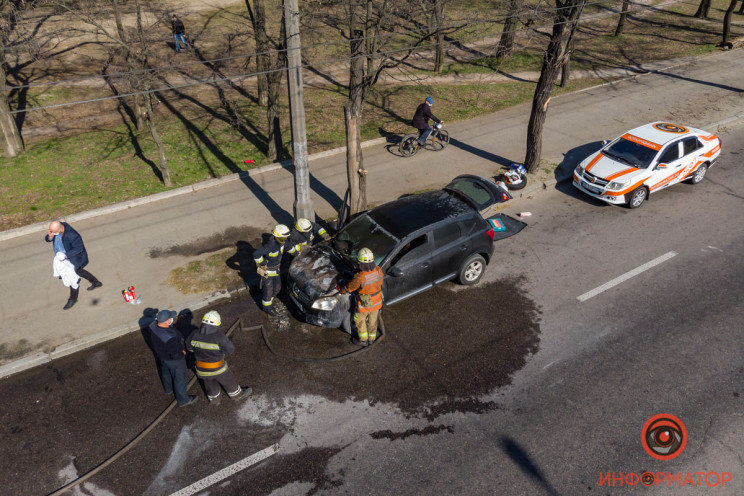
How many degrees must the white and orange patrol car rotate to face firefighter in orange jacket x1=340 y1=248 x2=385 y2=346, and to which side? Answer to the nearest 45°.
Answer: approximately 45° to its left

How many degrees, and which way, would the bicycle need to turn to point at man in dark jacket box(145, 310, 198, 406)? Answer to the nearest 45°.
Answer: approximately 135° to its right

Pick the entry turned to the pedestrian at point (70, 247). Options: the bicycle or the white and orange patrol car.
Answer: the white and orange patrol car

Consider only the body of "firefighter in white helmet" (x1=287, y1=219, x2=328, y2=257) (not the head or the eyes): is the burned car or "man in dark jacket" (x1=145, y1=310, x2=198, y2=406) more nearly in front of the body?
the burned car

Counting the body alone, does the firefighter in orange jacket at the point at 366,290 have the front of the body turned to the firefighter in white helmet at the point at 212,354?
no

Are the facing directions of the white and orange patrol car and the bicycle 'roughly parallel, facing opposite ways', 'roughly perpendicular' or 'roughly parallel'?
roughly parallel, facing opposite ways

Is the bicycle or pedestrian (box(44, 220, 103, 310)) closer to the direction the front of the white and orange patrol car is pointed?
the pedestrian

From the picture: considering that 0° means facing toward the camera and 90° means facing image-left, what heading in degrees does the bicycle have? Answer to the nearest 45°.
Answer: approximately 225°

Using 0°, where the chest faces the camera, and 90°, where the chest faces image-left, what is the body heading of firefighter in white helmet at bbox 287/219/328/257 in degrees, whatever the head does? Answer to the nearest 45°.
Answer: approximately 315°

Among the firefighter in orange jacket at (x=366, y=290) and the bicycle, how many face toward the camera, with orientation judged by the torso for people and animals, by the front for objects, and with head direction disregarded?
0

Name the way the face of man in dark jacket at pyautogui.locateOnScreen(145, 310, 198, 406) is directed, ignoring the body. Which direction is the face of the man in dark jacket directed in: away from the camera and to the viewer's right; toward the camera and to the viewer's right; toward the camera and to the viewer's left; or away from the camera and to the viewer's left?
away from the camera and to the viewer's right

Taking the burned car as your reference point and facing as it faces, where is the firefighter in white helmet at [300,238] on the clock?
The firefighter in white helmet is roughly at 2 o'clock from the burned car.

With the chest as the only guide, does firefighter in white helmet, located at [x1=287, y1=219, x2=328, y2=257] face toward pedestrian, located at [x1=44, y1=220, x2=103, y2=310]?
no

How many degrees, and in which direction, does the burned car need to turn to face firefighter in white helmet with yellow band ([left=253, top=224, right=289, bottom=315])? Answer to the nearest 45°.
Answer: approximately 45° to its right

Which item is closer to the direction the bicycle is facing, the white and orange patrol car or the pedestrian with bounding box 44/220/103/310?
the white and orange patrol car

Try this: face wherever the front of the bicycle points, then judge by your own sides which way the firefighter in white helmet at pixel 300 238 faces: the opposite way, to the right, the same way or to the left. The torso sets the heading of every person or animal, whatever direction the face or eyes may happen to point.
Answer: to the right

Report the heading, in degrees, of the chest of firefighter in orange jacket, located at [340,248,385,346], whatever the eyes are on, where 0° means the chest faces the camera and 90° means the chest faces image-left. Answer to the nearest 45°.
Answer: approximately 135°

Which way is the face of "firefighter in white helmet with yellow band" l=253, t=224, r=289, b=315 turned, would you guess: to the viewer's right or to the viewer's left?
to the viewer's right

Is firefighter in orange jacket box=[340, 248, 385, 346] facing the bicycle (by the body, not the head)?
no

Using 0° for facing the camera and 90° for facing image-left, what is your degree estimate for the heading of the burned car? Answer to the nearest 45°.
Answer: approximately 45°
